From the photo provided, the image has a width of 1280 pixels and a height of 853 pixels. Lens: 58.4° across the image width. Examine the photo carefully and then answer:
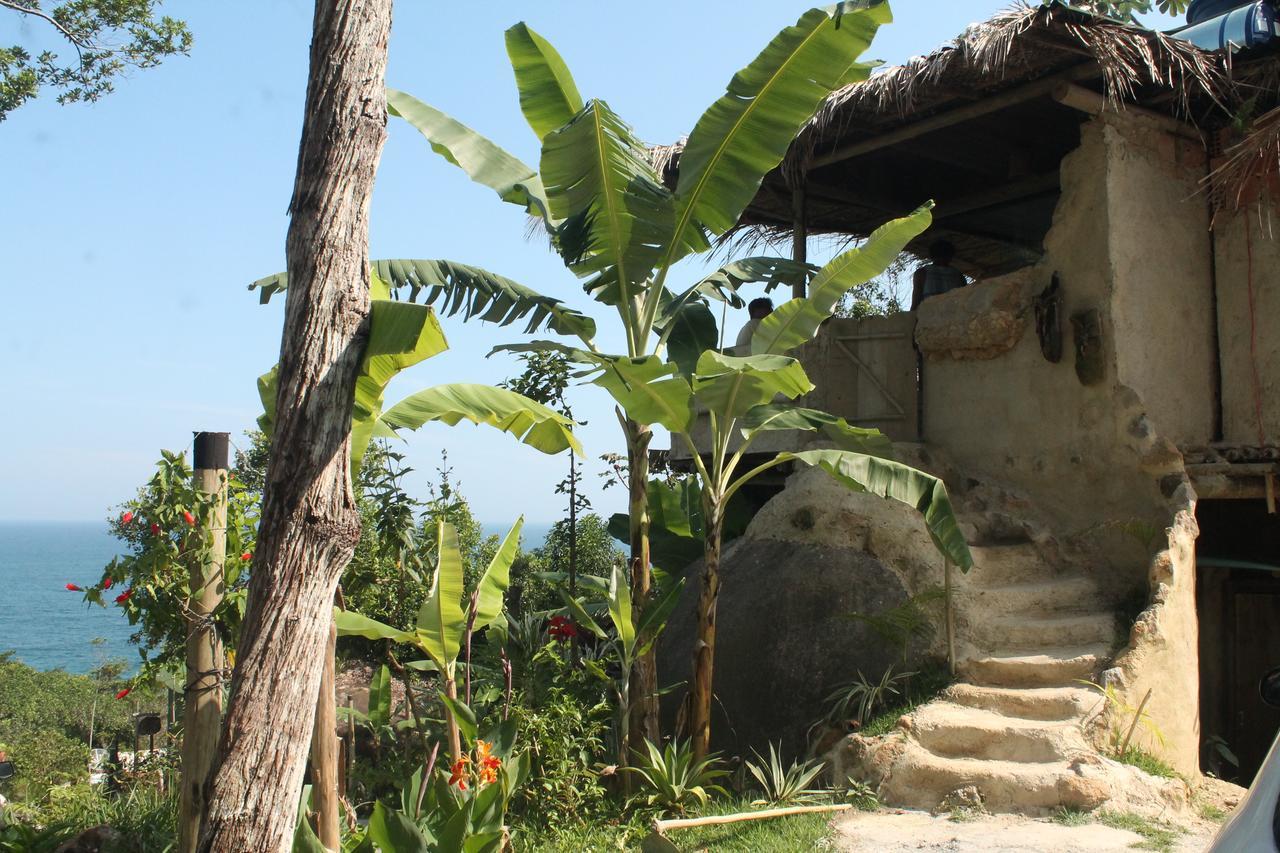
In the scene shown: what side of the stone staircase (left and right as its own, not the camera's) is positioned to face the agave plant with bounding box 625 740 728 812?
right

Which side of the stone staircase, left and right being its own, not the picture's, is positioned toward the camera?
front

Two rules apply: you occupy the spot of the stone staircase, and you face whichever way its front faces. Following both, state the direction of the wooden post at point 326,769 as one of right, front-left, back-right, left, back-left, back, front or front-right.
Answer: front-right

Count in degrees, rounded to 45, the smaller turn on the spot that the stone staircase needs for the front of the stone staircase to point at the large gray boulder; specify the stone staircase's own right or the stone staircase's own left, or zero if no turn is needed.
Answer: approximately 135° to the stone staircase's own right

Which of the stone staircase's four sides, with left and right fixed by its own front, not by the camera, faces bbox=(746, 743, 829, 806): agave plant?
right

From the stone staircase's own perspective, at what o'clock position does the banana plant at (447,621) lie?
The banana plant is roughly at 2 o'clock from the stone staircase.
